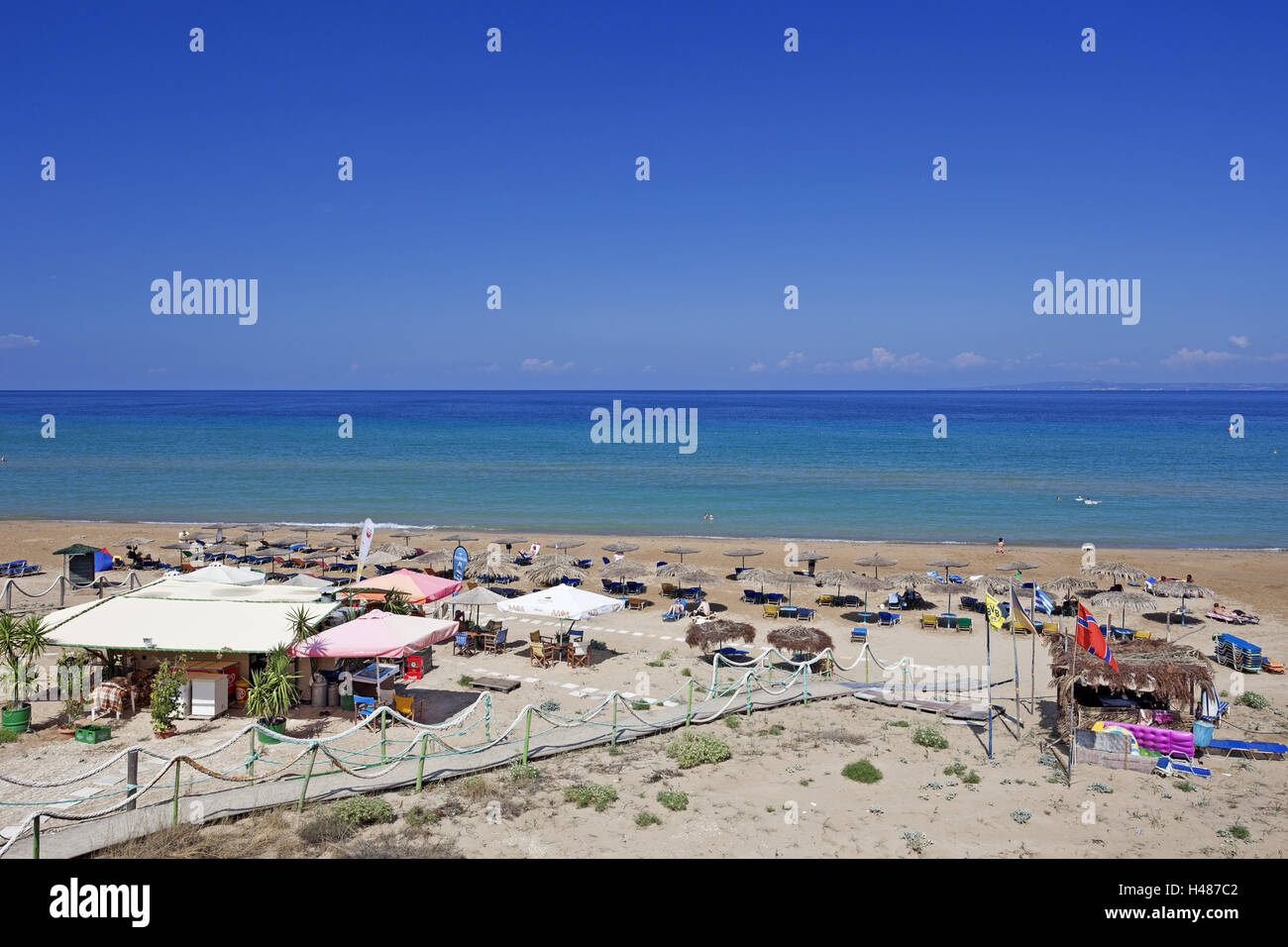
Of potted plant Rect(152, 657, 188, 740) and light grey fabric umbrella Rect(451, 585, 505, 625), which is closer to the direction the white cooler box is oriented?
the potted plant

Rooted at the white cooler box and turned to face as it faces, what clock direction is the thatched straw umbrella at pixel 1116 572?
The thatched straw umbrella is roughly at 9 o'clock from the white cooler box.

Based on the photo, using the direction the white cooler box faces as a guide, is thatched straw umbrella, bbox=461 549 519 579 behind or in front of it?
behind

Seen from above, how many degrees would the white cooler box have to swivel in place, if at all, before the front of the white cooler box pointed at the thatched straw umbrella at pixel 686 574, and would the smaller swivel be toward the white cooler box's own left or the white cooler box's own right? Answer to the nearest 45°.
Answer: approximately 135° to the white cooler box's own left

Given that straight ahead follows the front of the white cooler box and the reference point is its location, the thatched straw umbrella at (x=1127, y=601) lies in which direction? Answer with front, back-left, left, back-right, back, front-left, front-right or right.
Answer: left

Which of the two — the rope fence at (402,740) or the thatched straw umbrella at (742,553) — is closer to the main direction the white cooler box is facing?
the rope fence

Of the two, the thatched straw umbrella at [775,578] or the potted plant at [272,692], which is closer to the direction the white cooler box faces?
the potted plant

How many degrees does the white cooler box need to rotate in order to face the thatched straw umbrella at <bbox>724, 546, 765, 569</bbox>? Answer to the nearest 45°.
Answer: approximately 135° to its left

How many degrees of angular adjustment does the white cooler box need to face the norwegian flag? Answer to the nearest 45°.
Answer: approximately 45° to its left

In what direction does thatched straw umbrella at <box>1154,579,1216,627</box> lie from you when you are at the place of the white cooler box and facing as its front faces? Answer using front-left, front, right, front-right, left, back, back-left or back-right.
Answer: left

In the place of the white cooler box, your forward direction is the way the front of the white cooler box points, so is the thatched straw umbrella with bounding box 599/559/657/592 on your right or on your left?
on your left

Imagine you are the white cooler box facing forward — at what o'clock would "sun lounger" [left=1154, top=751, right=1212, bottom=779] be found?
The sun lounger is roughly at 10 o'clock from the white cooler box.

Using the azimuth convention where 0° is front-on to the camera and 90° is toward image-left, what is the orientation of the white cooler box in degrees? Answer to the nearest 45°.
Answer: approximately 0°
